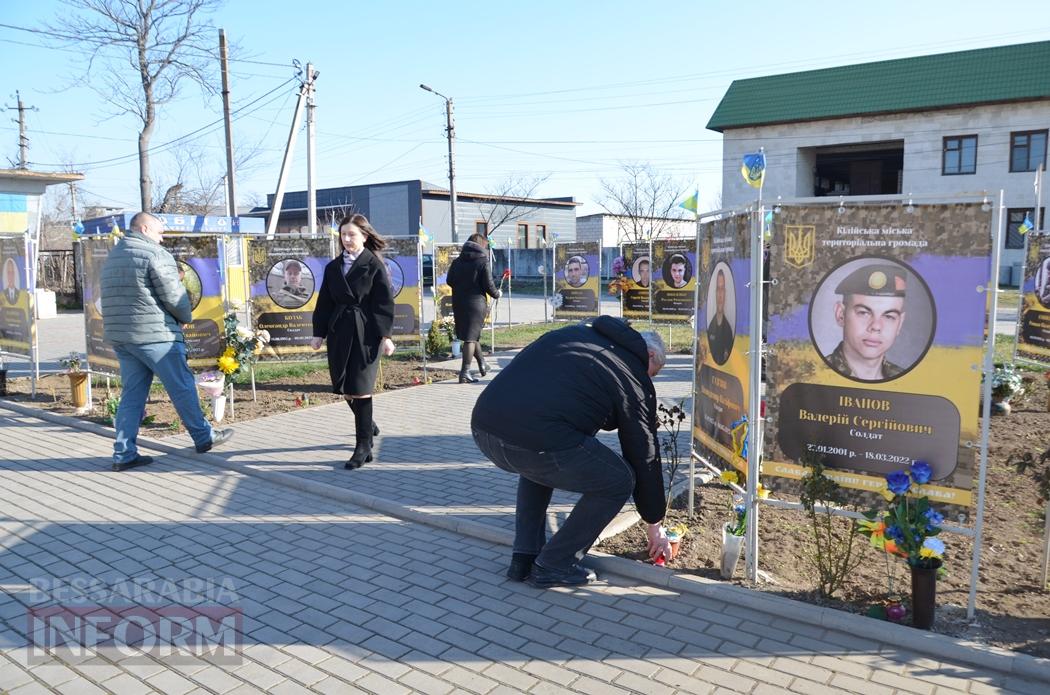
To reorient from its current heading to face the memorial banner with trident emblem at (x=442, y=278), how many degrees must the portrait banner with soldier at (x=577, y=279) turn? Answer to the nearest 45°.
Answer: approximately 45° to its right

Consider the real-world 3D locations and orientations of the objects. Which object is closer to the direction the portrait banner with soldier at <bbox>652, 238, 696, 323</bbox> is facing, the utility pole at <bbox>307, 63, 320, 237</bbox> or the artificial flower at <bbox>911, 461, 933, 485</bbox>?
the artificial flower

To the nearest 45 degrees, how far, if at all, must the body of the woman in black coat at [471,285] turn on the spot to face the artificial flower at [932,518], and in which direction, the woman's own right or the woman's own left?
approximately 135° to the woman's own right

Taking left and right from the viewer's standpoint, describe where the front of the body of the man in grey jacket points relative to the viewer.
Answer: facing away from the viewer and to the right of the viewer

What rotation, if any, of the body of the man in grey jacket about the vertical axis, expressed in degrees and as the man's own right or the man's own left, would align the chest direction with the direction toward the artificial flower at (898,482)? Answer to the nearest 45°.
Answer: approximately 90° to the man's own right

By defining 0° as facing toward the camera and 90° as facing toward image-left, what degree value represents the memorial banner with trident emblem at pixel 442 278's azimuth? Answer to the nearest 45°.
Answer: approximately 0°

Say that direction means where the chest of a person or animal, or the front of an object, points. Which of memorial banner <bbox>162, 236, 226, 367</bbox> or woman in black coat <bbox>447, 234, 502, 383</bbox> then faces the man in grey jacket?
the memorial banner

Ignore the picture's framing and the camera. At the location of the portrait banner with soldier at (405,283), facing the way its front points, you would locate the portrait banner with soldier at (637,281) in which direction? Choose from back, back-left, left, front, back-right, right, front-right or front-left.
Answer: back-left

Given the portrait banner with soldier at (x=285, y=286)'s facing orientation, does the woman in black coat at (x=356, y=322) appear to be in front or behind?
in front

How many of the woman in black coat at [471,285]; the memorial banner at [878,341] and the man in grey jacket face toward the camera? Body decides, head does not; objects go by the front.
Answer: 1
